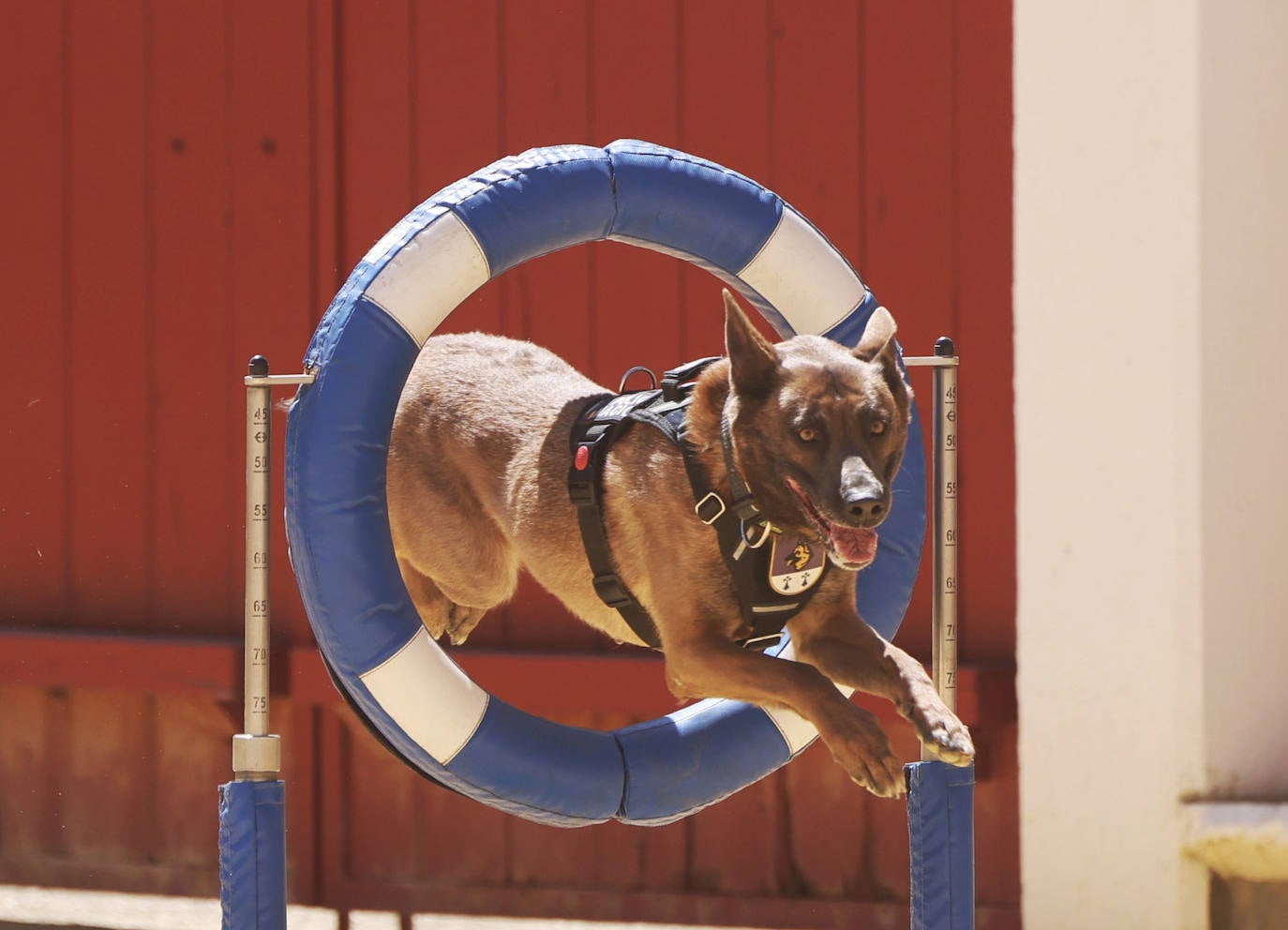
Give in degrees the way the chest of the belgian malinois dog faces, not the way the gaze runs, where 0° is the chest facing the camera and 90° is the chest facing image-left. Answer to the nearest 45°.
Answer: approximately 315°
